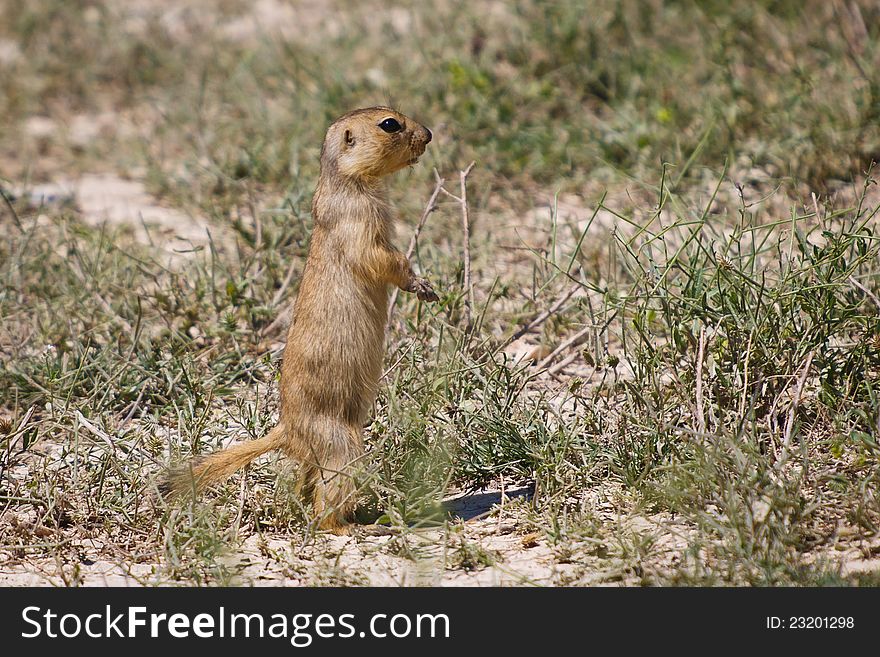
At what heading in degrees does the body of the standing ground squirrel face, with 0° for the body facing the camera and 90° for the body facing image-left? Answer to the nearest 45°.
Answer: approximately 270°
